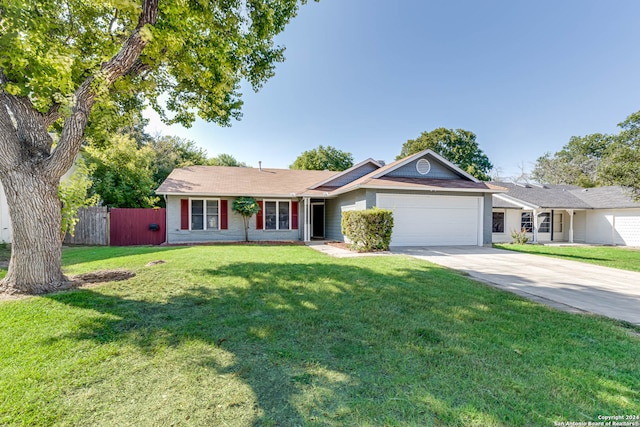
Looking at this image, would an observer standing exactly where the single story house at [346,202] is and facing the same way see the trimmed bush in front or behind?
in front

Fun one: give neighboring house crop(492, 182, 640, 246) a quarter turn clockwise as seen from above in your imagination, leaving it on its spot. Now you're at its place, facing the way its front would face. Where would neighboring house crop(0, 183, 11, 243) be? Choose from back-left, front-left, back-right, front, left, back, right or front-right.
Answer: front-left

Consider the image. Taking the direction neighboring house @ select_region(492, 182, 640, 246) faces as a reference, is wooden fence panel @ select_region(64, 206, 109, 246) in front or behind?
in front

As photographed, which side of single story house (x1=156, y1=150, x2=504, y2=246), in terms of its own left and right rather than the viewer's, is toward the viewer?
front

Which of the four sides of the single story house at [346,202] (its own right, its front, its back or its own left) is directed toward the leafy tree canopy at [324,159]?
back

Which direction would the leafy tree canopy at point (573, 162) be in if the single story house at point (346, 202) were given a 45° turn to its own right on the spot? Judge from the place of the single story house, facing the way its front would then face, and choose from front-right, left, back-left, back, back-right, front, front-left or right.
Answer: back

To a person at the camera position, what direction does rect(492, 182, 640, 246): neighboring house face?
facing the viewer

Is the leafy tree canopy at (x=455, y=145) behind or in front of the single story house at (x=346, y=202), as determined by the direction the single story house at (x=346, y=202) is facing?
behind

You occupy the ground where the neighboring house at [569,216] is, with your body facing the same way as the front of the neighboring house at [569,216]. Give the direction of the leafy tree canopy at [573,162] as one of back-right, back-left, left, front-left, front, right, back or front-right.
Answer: back

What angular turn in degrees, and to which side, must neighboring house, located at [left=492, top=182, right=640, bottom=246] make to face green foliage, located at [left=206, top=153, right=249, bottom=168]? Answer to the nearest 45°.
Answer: approximately 90° to its right

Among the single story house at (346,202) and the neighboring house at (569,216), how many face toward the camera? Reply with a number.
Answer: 2
